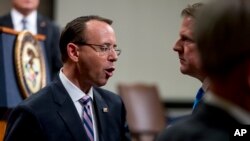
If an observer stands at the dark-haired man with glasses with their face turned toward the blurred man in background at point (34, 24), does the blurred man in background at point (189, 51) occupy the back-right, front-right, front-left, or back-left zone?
back-right

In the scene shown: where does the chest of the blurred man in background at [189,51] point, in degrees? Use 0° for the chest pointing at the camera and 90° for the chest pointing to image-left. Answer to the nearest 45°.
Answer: approximately 90°

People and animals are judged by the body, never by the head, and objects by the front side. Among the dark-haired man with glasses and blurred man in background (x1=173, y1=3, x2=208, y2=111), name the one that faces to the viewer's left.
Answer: the blurred man in background

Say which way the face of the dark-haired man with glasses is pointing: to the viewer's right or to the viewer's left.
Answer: to the viewer's right

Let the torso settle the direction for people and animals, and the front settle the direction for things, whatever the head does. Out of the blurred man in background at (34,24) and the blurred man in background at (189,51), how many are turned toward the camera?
1

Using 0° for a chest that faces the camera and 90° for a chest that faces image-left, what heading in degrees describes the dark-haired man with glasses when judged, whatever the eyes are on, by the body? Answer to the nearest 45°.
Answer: approximately 315°

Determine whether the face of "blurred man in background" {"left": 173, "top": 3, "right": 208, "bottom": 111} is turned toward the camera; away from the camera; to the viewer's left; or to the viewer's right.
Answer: to the viewer's left

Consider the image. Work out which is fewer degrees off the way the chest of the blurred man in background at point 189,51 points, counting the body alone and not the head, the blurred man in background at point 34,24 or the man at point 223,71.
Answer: the blurred man in background

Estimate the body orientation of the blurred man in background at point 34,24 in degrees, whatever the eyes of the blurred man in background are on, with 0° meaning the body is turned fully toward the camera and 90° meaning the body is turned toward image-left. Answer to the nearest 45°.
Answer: approximately 0°
